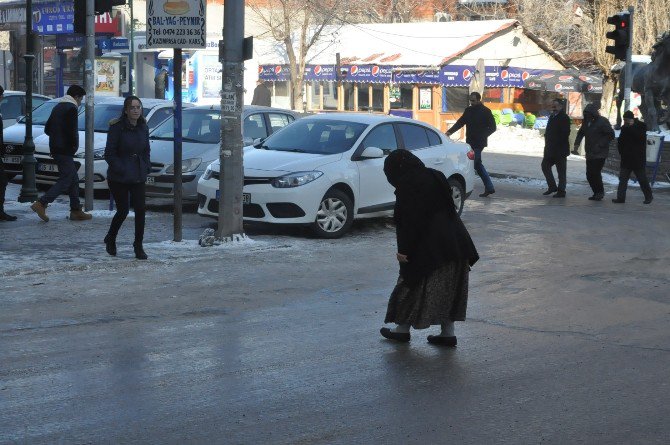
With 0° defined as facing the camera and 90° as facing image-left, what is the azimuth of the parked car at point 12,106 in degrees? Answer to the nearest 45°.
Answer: approximately 45°

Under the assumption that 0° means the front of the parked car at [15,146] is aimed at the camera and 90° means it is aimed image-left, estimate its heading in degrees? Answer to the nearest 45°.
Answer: approximately 45°

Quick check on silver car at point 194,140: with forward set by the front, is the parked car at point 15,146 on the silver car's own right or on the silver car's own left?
on the silver car's own right

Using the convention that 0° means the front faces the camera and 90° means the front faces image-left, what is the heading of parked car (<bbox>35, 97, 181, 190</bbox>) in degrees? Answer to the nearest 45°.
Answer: approximately 45°

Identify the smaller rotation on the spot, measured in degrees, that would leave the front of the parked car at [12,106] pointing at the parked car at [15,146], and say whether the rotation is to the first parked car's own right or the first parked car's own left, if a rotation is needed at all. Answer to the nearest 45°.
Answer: approximately 45° to the first parked car's own left
